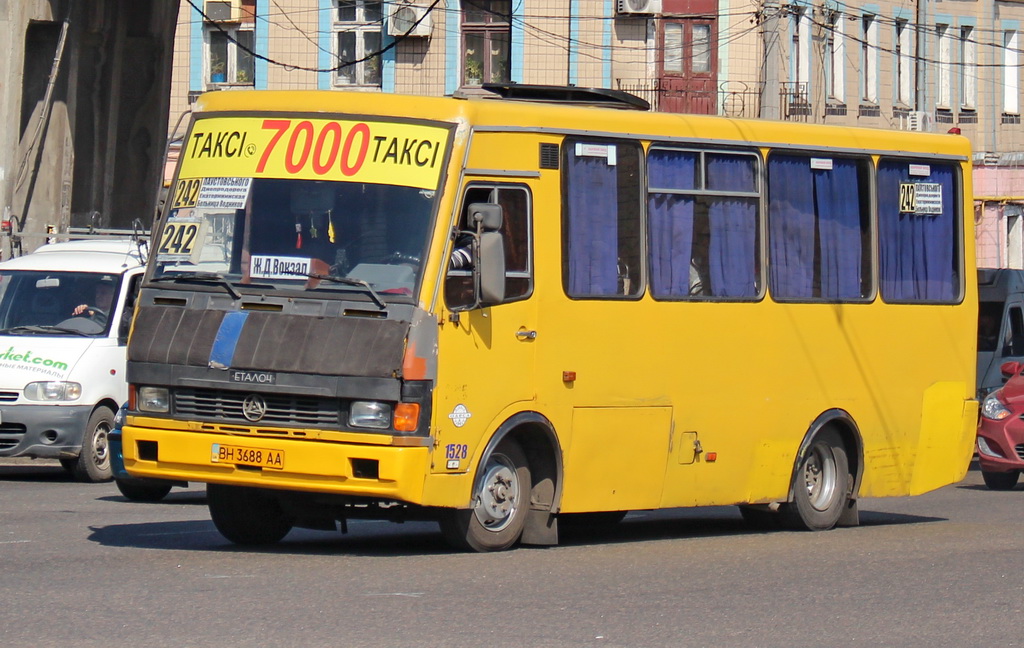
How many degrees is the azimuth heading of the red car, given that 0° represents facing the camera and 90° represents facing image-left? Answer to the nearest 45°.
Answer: approximately 45°

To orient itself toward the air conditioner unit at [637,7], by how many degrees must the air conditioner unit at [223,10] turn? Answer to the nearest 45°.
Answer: approximately 90° to its left

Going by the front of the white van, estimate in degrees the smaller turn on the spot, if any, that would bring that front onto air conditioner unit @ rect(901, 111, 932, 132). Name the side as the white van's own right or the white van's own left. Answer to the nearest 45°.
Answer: approximately 180°

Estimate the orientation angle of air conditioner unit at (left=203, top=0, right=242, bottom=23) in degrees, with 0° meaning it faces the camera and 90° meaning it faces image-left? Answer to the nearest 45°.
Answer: approximately 0°

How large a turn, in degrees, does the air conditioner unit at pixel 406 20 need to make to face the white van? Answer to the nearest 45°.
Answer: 0° — it already faces it

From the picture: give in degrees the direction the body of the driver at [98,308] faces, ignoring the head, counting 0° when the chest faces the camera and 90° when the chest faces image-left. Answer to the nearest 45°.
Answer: approximately 45°

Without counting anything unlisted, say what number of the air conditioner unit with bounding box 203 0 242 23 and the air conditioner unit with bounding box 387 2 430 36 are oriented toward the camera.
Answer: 2

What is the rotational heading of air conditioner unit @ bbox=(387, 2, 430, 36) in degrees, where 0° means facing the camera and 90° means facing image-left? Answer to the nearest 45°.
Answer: approximately 0°

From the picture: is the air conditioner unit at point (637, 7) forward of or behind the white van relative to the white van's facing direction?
behind

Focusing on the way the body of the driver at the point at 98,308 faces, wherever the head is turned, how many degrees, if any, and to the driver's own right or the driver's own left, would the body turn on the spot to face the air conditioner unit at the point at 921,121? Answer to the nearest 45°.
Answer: approximately 180°
